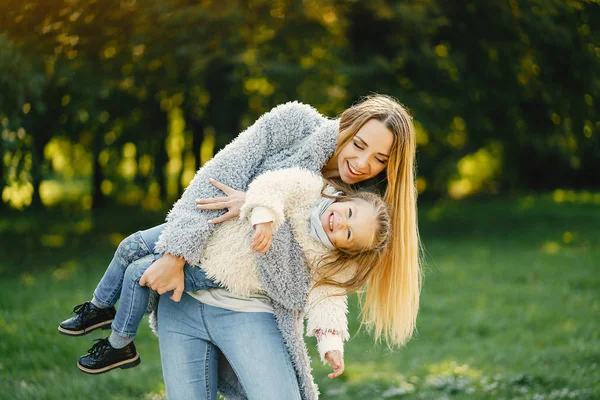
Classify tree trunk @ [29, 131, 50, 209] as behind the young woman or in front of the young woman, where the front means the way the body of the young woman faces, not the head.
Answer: behind

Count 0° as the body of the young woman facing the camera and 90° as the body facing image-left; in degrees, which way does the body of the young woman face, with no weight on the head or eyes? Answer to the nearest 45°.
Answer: approximately 0°

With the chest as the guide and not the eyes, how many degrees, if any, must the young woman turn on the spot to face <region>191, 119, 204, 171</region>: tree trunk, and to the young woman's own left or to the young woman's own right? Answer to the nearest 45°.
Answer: approximately 180°
